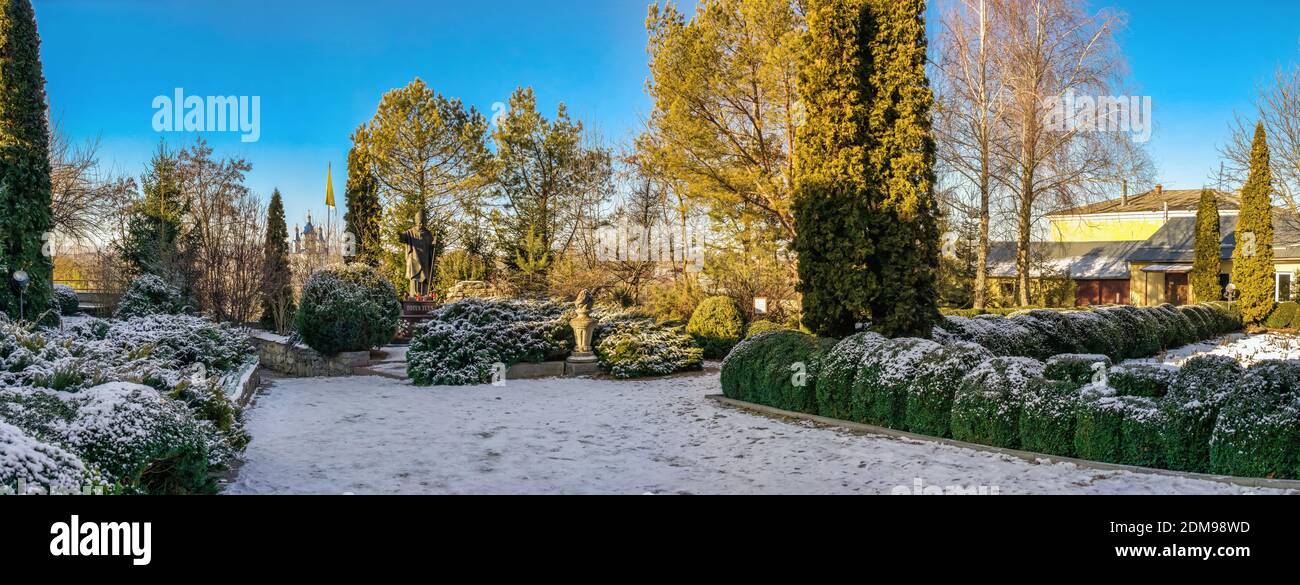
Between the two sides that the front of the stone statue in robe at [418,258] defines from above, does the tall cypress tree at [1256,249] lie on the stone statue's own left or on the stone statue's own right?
on the stone statue's own left

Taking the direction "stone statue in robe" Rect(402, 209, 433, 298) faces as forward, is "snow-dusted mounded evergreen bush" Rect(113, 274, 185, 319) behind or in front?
in front

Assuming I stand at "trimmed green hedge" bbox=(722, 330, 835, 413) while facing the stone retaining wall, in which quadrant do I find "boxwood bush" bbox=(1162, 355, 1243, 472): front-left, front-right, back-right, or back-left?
back-left

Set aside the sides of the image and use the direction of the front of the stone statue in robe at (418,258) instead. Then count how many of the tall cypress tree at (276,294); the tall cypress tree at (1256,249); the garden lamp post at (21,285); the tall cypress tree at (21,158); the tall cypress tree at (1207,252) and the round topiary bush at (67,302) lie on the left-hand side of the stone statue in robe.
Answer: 2

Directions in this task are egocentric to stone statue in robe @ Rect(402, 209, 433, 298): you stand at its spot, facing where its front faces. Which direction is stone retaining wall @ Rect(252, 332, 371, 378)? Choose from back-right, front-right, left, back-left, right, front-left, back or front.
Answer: front

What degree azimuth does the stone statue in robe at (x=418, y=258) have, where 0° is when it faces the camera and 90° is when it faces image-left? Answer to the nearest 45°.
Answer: approximately 0°

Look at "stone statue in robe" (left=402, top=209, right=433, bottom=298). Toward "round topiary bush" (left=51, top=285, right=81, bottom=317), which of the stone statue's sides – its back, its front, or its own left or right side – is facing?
right

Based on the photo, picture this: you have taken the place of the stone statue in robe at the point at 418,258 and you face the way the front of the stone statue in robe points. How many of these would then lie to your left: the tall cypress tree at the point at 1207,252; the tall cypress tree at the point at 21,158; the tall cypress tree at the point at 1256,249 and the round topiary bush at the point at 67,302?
2

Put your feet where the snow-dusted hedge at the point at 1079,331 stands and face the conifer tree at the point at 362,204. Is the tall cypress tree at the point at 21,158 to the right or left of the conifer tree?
left

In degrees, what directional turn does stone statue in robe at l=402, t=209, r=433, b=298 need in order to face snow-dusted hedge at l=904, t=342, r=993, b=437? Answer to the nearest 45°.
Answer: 0° — it already faces it

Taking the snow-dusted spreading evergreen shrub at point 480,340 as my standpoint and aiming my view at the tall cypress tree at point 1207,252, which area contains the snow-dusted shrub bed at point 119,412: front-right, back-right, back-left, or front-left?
back-right

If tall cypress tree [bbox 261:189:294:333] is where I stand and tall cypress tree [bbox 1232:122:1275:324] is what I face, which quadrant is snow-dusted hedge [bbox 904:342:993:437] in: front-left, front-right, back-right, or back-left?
front-right

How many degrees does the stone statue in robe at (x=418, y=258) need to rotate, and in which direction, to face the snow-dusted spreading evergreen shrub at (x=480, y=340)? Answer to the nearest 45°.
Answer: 0° — it already faces it
